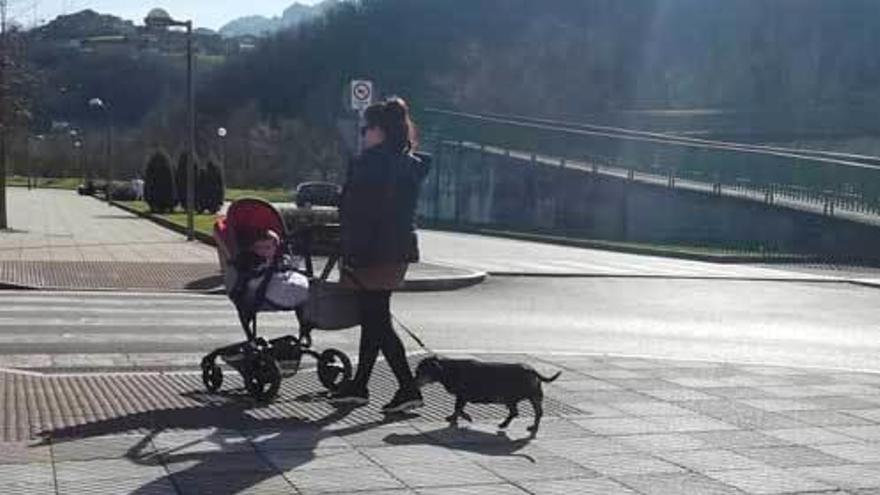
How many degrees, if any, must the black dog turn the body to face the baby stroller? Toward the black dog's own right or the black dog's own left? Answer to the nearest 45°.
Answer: approximately 45° to the black dog's own right

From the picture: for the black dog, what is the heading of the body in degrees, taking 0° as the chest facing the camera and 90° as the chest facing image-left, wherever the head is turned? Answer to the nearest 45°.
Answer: approximately 90°

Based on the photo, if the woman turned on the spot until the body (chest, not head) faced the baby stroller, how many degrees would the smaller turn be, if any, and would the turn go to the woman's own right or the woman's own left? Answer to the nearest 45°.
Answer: approximately 45° to the woman's own right

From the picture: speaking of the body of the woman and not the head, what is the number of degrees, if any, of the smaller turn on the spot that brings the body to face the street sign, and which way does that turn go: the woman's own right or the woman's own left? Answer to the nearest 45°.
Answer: approximately 90° to the woman's own right

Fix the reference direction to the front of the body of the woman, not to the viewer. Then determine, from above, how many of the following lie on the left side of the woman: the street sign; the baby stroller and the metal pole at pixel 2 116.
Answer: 0

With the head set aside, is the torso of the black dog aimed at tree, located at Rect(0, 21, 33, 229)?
no

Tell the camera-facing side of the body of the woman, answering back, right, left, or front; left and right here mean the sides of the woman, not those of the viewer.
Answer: left

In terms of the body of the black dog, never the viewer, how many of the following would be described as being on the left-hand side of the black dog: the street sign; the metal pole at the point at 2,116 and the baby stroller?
0

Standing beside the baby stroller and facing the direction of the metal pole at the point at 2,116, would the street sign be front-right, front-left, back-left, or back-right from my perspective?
front-right

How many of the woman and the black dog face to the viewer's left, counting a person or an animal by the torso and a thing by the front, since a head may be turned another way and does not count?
2

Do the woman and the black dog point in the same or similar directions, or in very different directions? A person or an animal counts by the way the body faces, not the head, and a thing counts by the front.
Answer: same or similar directions

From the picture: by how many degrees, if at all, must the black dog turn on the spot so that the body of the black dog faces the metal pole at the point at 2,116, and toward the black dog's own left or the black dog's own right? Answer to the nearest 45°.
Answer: approximately 45° to the black dog's own right
